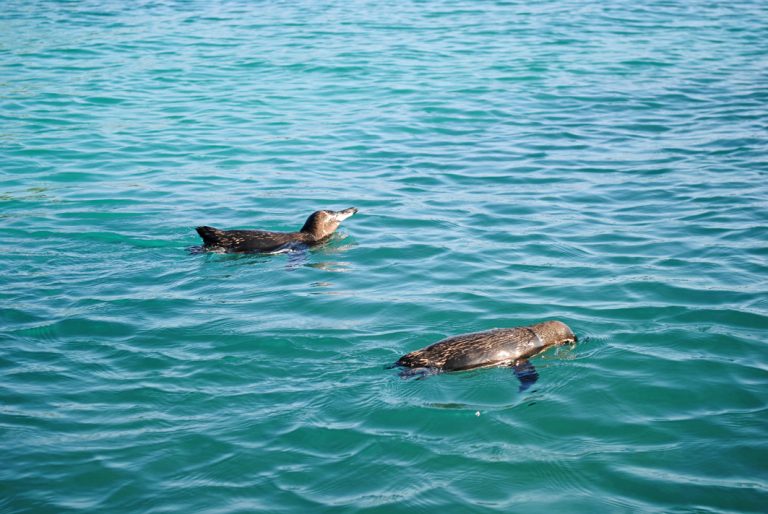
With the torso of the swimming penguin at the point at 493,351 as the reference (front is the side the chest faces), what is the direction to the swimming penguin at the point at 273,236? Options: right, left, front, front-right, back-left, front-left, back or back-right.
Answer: back-left

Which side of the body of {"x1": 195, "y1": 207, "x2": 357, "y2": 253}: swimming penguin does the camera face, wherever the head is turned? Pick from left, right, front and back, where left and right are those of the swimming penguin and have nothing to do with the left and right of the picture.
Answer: right

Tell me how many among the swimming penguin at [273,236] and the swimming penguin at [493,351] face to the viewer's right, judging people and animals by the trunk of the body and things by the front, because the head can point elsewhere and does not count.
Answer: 2

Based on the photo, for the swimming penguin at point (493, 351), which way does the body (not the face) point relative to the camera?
to the viewer's right

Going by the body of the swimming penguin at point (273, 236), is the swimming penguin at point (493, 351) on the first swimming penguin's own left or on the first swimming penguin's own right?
on the first swimming penguin's own right
